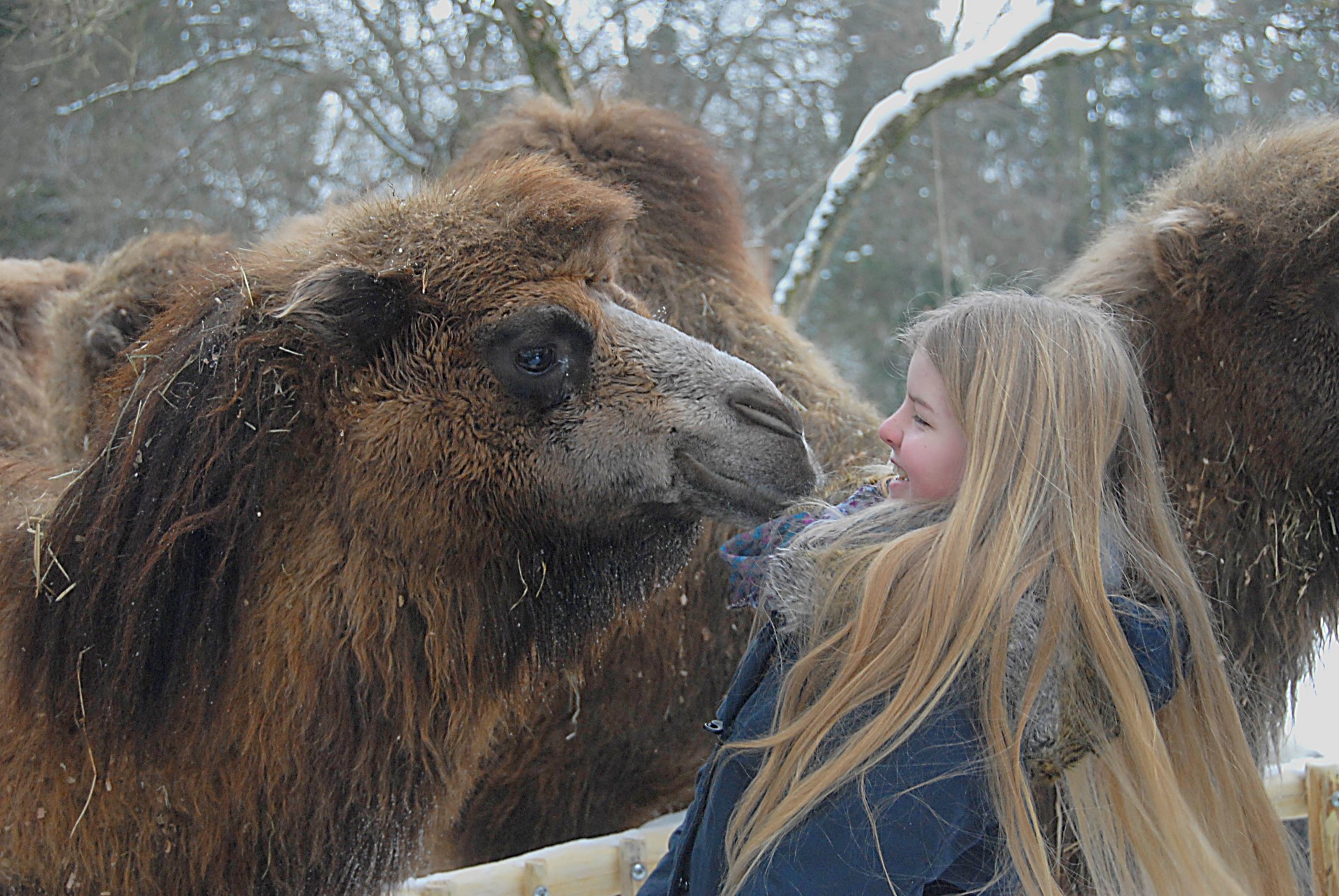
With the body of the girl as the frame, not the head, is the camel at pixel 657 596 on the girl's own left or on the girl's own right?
on the girl's own right

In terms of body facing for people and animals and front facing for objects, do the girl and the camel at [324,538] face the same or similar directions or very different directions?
very different directions

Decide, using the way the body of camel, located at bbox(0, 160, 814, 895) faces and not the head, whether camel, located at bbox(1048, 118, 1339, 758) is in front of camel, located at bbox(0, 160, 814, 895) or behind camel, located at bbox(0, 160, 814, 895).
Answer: in front

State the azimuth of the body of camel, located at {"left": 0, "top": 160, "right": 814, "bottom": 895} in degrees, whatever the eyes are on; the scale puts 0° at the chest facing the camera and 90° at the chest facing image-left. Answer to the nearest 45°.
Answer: approximately 270°

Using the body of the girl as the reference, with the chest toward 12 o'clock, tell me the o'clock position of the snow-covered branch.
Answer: The snow-covered branch is roughly at 3 o'clock from the girl.

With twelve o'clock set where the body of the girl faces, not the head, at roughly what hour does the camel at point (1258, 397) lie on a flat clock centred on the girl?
The camel is roughly at 4 o'clock from the girl.

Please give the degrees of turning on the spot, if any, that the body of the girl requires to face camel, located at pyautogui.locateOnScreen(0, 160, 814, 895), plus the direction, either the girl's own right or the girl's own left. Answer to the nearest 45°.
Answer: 0° — they already face it

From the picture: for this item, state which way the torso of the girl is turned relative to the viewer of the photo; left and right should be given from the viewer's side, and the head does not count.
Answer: facing to the left of the viewer

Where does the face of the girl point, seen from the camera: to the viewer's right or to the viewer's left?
to the viewer's left
